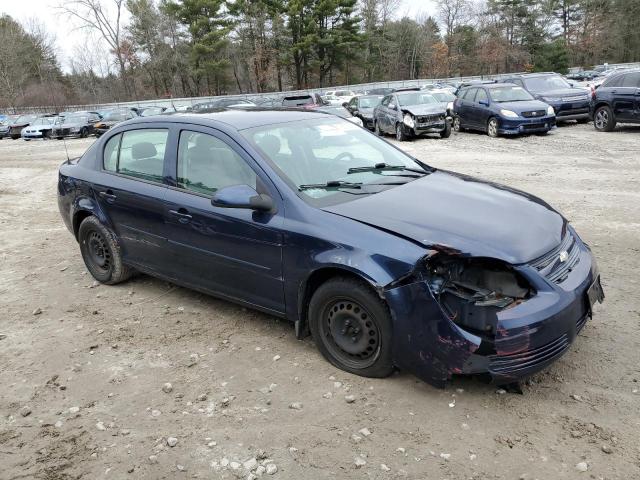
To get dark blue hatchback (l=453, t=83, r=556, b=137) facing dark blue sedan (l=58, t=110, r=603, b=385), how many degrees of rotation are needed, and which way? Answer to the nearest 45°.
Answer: approximately 45° to its right

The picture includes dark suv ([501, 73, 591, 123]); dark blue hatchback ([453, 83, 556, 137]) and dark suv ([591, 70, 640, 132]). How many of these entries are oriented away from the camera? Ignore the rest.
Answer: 0

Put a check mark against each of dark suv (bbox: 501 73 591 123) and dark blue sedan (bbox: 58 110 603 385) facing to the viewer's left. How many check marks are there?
0

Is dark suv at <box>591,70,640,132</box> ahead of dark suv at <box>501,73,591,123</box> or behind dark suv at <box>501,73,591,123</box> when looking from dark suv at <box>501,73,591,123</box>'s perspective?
ahead

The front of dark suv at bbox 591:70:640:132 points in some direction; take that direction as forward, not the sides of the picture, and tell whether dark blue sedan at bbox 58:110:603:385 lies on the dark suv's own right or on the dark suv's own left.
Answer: on the dark suv's own right

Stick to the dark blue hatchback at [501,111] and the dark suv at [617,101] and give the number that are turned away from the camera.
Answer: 0

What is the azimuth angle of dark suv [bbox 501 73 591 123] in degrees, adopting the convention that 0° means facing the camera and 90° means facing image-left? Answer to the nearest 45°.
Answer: approximately 315°

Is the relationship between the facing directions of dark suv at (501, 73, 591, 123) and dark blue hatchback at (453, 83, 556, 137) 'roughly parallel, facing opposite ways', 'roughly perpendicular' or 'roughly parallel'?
roughly parallel

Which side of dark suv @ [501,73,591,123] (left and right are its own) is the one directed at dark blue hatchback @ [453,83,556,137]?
right

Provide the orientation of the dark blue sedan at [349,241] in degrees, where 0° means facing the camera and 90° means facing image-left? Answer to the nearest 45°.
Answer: approximately 315°

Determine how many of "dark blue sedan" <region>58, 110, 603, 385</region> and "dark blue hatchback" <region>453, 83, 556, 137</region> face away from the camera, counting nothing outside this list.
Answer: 0

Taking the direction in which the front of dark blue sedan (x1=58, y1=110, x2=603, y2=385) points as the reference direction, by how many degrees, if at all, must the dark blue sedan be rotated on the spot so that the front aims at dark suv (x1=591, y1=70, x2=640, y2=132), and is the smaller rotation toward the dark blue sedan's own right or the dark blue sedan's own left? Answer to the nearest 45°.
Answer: approximately 90° to the dark blue sedan's own left

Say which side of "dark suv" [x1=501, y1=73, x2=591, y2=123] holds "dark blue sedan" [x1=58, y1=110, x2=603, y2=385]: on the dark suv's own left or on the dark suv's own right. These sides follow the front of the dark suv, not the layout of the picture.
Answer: on the dark suv's own right
